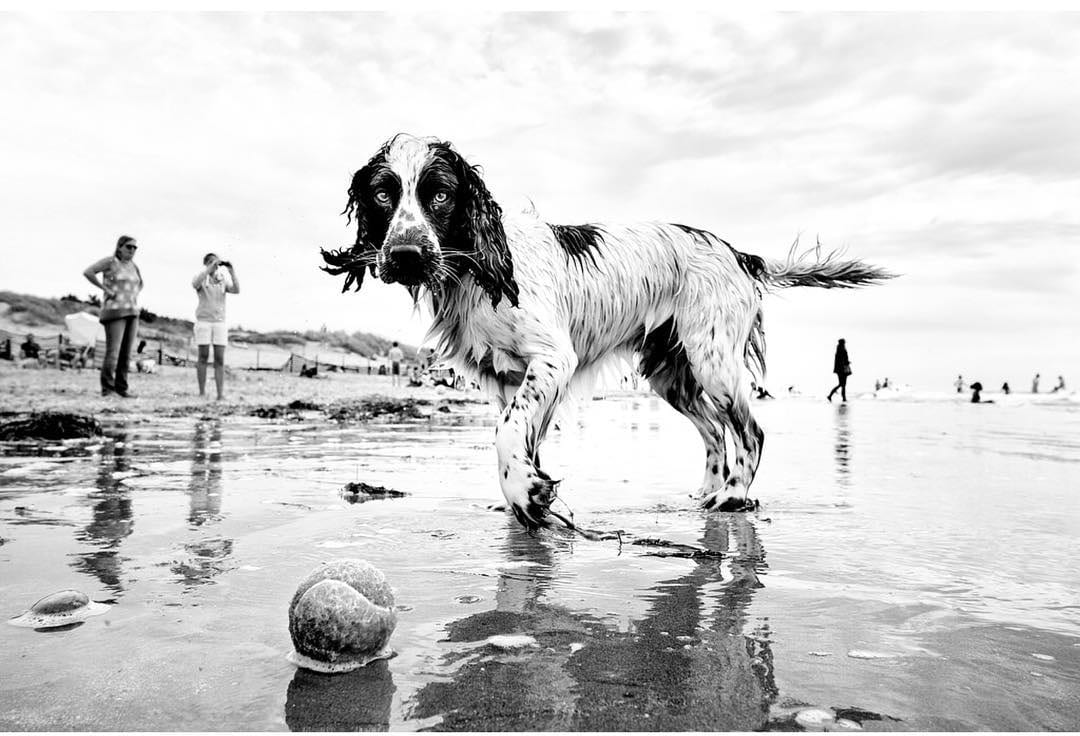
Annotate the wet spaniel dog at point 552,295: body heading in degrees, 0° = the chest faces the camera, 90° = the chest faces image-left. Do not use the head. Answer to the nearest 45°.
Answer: approximately 45°

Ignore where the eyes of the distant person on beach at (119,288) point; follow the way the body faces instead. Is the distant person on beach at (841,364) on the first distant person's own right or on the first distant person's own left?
on the first distant person's own left

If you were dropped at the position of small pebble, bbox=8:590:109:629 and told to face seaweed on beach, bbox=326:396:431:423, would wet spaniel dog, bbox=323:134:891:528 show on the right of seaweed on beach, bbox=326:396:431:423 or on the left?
right

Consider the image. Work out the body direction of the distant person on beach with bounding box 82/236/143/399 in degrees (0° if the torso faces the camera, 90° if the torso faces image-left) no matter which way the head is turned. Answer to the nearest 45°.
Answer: approximately 315°
